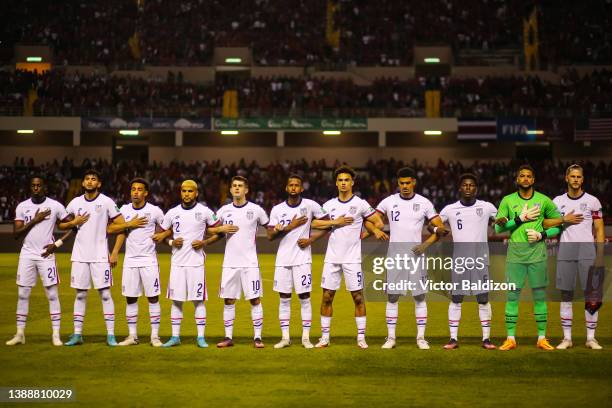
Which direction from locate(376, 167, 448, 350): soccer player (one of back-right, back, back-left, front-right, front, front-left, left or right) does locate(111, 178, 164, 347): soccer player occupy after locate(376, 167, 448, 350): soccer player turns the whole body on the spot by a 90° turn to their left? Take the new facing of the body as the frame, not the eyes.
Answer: back

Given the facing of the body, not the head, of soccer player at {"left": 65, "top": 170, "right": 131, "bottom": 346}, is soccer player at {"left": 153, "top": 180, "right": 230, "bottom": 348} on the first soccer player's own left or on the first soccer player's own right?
on the first soccer player's own left

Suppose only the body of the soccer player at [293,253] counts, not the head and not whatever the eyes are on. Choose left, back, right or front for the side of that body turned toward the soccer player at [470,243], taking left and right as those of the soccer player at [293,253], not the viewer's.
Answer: left

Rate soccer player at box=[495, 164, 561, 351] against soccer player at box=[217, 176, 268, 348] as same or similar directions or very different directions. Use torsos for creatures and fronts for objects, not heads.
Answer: same or similar directions

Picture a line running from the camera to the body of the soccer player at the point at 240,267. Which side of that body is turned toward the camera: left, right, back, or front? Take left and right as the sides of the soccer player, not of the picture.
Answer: front

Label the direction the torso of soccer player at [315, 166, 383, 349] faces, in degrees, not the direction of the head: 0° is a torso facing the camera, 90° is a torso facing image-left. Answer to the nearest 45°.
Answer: approximately 0°

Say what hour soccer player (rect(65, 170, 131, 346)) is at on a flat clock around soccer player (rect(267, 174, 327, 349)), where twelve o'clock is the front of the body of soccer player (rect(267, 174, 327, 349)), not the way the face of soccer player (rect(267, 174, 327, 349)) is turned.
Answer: soccer player (rect(65, 170, 131, 346)) is roughly at 3 o'clock from soccer player (rect(267, 174, 327, 349)).

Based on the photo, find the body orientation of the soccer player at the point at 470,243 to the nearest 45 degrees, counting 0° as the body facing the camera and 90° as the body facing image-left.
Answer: approximately 0°

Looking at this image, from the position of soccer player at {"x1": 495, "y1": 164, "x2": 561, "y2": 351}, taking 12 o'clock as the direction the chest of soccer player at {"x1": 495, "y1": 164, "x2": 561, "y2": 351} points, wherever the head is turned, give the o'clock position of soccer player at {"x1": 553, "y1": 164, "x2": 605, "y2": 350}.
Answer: soccer player at {"x1": 553, "y1": 164, "x2": 605, "y2": 350} is roughly at 8 o'clock from soccer player at {"x1": 495, "y1": 164, "x2": 561, "y2": 351}.

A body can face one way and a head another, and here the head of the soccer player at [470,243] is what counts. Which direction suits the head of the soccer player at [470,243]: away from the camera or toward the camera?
toward the camera

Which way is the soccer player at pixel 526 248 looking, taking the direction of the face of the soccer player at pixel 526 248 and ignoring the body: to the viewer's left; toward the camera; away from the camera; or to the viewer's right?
toward the camera

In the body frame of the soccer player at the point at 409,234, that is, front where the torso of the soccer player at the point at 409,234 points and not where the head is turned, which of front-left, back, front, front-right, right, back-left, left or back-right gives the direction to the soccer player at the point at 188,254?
right

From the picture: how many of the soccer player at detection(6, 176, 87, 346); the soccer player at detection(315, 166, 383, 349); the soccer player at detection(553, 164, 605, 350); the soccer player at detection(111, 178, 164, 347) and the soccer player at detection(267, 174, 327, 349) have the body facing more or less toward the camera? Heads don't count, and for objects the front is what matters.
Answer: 5

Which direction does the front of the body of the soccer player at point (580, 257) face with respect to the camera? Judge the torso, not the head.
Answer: toward the camera

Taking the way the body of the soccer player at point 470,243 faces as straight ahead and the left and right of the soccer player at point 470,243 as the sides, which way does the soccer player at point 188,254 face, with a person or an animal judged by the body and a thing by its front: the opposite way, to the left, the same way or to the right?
the same way

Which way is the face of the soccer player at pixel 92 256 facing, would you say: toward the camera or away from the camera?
toward the camera

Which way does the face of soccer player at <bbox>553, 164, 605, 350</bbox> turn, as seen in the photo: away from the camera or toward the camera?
toward the camera

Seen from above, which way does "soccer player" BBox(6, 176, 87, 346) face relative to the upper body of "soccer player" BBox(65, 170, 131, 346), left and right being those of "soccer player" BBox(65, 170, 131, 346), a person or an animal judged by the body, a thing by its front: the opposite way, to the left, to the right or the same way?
the same way

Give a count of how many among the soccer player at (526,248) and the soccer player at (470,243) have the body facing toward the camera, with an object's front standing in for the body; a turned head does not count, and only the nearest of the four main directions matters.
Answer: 2

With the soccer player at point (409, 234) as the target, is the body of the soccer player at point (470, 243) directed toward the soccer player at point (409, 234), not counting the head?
no
